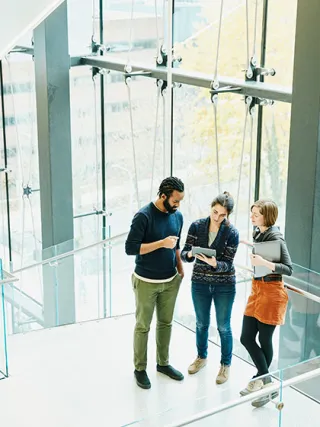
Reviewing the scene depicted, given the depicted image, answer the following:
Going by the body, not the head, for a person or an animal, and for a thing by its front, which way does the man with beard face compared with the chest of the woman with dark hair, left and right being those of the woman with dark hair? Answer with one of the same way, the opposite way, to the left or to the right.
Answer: to the left

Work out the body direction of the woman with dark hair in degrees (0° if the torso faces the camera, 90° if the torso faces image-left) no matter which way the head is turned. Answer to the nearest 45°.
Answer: approximately 45°

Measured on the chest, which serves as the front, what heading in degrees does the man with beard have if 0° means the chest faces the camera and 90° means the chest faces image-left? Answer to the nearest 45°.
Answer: approximately 315°

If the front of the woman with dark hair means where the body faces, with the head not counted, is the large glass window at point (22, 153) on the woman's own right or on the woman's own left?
on the woman's own right

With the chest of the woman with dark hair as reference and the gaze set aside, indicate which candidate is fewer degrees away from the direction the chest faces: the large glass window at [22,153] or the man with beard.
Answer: the man with beard

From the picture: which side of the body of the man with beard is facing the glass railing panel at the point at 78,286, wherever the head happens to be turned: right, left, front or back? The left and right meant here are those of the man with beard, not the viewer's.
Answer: back

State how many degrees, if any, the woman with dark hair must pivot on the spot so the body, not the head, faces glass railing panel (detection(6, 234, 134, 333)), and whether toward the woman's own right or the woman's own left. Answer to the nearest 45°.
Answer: approximately 90° to the woman's own right

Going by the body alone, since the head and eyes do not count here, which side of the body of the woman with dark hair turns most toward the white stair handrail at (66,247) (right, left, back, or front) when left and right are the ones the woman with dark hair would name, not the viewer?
right

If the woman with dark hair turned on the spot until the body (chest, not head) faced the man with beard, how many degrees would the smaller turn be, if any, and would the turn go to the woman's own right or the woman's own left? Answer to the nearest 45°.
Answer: approximately 45° to the woman's own right
